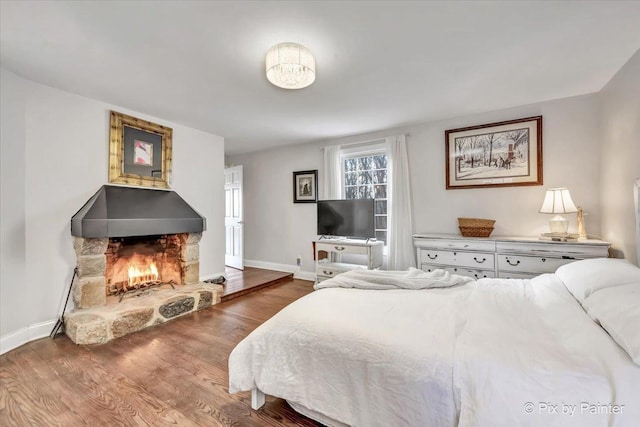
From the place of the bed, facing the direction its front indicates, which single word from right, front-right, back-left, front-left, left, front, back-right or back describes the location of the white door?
front-right

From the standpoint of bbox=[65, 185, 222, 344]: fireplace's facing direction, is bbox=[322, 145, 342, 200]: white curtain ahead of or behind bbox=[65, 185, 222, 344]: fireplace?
ahead

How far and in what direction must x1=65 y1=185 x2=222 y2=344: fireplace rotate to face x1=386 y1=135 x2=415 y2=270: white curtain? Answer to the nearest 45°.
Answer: approximately 45° to its left

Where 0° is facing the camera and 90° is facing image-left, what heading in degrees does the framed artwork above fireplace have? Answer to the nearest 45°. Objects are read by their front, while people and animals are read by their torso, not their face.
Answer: approximately 315°

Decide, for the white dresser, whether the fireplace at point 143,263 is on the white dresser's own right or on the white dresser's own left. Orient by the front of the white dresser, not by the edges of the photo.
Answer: on the white dresser's own right

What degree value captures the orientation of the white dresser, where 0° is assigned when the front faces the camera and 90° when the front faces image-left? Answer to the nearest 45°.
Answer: approximately 0°

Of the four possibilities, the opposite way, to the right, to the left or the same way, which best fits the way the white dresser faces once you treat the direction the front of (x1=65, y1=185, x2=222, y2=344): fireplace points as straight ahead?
to the right

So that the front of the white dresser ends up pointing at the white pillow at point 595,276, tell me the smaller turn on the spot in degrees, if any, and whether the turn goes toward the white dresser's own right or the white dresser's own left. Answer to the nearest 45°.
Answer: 0° — it already faces it

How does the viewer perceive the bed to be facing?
facing to the left of the viewer

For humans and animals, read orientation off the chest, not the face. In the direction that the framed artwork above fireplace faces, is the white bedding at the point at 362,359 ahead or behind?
ahead

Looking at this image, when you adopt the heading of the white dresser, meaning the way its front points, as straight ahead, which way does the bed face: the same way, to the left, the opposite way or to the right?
to the right

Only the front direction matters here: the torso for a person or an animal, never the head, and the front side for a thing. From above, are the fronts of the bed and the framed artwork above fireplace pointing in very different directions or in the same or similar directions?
very different directions

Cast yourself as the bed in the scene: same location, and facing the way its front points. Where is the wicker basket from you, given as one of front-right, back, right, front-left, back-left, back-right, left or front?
right

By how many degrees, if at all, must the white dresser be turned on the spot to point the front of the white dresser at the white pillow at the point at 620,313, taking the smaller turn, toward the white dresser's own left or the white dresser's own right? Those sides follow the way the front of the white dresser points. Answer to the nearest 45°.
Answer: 0° — it already faces it
